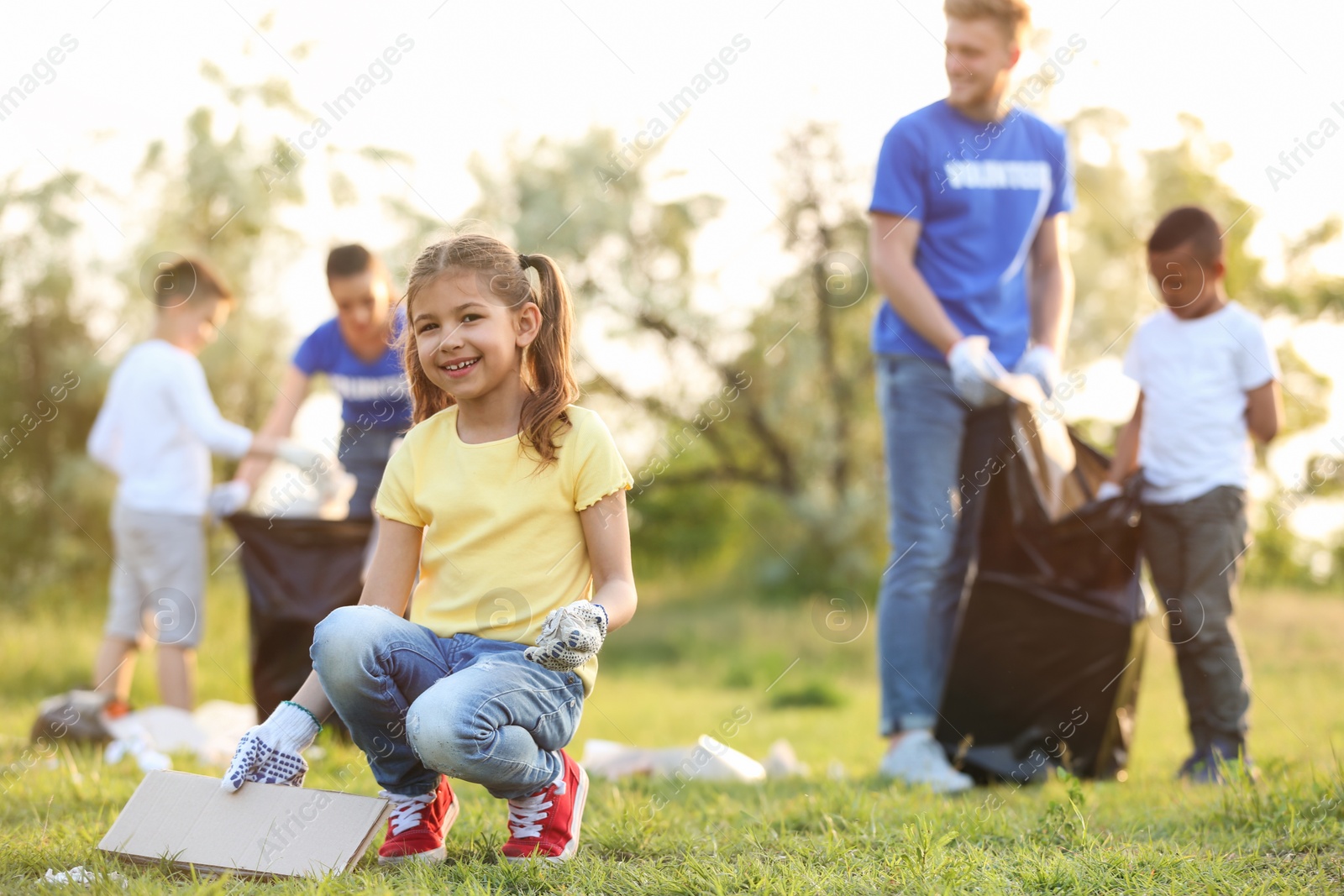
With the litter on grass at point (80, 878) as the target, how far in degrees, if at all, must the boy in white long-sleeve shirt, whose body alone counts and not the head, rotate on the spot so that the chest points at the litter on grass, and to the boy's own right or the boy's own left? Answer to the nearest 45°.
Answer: approximately 135° to the boy's own right

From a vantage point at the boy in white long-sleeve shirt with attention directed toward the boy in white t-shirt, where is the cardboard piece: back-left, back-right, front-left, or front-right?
front-right

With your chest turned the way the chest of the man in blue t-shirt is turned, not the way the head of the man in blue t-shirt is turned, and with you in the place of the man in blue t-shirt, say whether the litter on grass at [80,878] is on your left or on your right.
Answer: on your right

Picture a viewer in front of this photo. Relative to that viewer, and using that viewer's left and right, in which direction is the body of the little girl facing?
facing the viewer and to the left of the viewer

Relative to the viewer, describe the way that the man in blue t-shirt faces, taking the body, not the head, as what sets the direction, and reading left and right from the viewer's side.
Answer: facing the viewer and to the right of the viewer

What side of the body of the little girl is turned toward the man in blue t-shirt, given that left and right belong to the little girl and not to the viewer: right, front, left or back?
back

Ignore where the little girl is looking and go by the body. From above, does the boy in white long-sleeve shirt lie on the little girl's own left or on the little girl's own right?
on the little girl's own right

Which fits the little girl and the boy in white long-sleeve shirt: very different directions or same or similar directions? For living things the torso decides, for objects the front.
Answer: very different directions

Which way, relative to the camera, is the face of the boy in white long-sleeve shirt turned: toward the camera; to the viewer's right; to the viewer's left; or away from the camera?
to the viewer's right
